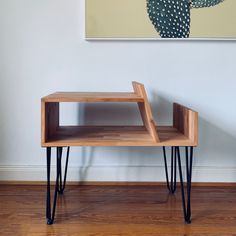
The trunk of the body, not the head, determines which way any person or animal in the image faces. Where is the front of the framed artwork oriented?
toward the camera
